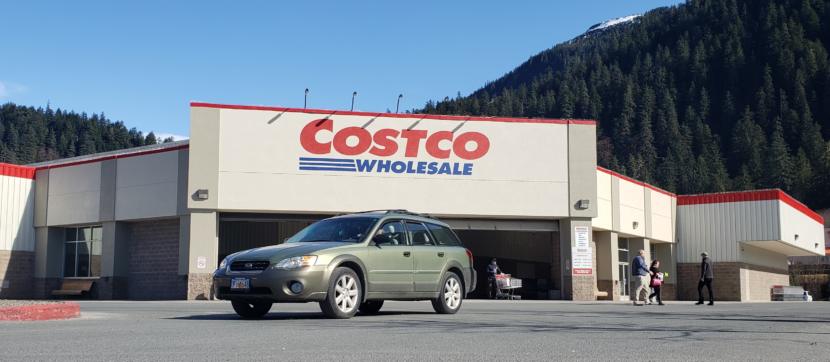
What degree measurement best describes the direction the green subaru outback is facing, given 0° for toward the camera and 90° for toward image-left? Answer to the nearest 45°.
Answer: approximately 45°

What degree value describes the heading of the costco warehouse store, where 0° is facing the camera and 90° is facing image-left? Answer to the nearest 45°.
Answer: approximately 0°

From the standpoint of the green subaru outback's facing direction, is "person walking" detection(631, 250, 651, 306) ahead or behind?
behind

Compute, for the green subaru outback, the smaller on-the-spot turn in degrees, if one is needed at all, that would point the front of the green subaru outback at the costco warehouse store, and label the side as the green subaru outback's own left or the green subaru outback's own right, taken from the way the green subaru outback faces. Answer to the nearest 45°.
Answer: approximately 135° to the green subaru outback's own right

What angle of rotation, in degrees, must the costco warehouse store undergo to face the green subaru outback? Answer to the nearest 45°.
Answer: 0° — it already faces it
